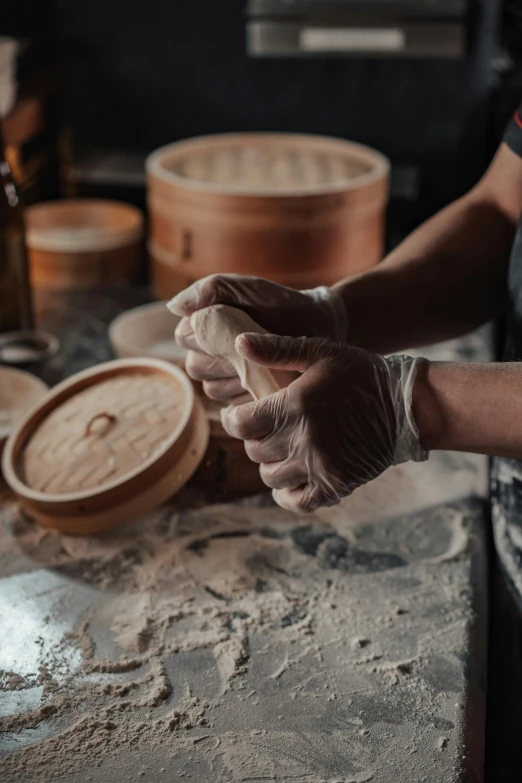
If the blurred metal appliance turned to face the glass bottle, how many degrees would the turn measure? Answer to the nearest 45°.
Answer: approximately 45° to its right

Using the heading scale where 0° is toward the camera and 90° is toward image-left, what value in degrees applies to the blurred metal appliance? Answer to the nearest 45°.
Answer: approximately 0°

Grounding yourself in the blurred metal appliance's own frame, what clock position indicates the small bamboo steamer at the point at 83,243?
The small bamboo steamer is roughly at 2 o'clock from the blurred metal appliance.

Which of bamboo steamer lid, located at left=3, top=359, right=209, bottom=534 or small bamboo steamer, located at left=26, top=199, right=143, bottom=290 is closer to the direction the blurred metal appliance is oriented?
the bamboo steamer lid

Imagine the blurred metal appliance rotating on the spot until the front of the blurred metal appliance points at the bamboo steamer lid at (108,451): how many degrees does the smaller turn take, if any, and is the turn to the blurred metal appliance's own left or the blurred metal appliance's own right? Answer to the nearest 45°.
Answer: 0° — it already faces it

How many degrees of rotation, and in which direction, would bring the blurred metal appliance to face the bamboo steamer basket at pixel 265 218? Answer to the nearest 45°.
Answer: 0° — it already faces it
